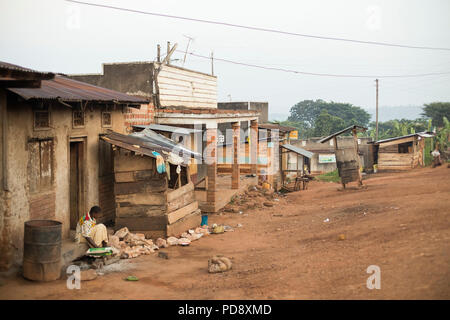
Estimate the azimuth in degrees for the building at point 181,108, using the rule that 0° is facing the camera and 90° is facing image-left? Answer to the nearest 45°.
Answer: approximately 315°

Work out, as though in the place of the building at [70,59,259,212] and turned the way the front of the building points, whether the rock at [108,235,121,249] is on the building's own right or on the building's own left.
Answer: on the building's own right

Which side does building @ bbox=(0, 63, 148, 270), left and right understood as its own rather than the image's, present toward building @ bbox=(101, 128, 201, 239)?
left

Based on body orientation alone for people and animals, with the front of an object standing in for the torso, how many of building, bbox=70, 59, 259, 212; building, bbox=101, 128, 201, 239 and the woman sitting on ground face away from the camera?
0

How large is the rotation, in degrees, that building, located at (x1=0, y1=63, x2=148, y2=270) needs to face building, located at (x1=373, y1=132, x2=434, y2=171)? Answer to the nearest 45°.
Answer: approximately 90° to its left
